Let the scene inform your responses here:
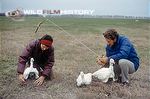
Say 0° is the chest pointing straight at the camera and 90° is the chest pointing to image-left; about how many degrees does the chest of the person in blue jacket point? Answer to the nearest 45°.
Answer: approximately 45°

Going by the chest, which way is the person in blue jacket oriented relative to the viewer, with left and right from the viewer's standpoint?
facing the viewer and to the left of the viewer
